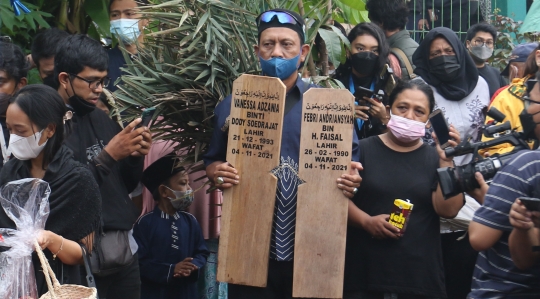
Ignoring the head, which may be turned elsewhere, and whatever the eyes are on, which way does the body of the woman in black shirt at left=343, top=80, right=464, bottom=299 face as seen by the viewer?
toward the camera

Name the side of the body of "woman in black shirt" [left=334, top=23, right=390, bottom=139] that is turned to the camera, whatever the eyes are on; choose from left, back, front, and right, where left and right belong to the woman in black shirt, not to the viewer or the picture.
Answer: front

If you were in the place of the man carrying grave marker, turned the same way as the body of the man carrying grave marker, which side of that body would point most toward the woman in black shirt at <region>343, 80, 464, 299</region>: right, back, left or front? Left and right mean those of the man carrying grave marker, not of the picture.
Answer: left

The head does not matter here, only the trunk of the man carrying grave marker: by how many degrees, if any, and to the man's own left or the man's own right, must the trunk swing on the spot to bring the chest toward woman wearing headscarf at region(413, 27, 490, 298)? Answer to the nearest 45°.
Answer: approximately 135° to the man's own left

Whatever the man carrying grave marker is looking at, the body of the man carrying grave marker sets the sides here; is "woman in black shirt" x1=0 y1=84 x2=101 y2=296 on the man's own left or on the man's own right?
on the man's own right

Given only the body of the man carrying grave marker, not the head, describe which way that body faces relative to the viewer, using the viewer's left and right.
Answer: facing the viewer
